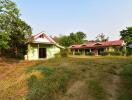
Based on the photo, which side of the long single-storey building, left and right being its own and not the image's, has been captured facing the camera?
front

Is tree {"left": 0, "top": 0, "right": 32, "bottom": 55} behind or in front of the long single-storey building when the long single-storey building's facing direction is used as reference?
in front

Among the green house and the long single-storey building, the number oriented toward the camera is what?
2

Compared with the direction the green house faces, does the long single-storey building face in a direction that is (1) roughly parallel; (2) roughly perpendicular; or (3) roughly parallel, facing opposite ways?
roughly parallel

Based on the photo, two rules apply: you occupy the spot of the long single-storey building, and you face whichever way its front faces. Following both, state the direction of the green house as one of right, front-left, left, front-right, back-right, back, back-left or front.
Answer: front-right
